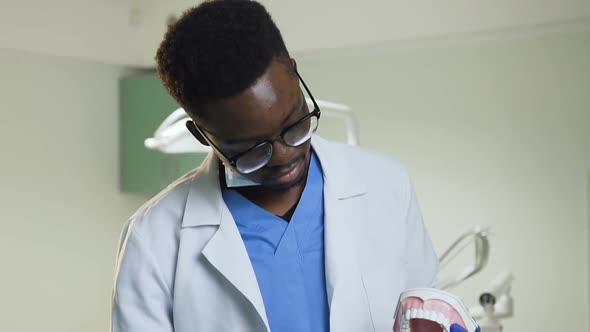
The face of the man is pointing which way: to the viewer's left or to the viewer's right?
to the viewer's right

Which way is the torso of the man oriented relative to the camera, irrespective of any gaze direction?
toward the camera

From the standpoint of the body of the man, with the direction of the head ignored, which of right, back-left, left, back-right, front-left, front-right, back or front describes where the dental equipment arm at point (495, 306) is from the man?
back-left

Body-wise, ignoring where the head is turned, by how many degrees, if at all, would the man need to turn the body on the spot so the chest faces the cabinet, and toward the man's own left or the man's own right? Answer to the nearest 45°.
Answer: approximately 180°
